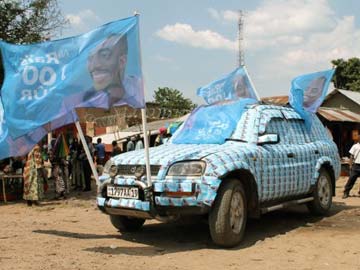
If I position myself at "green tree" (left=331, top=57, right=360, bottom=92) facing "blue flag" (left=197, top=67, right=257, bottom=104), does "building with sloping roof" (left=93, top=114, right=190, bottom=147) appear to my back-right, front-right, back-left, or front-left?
front-right

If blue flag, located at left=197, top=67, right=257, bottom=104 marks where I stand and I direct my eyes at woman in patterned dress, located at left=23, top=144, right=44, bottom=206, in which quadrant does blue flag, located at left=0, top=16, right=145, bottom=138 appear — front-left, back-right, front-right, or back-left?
front-left

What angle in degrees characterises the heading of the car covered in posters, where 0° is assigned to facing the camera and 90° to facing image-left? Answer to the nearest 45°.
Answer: approximately 45°

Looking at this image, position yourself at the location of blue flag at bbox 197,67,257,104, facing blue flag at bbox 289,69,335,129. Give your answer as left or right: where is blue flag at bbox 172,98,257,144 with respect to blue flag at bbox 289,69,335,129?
right

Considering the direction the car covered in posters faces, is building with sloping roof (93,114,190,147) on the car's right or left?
on its right

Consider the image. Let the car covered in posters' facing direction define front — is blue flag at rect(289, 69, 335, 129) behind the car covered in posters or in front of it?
behind

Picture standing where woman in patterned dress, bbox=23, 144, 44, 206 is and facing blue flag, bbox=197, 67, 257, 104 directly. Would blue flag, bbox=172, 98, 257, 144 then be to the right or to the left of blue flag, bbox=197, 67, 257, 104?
right

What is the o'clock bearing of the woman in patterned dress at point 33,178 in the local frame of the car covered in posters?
The woman in patterned dress is roughly at 3 o'clock from the car covered in posters.

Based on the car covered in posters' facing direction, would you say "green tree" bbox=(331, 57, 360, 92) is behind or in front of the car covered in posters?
behind

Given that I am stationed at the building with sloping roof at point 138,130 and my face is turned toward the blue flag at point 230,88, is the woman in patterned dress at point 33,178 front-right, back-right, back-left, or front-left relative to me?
front-right
